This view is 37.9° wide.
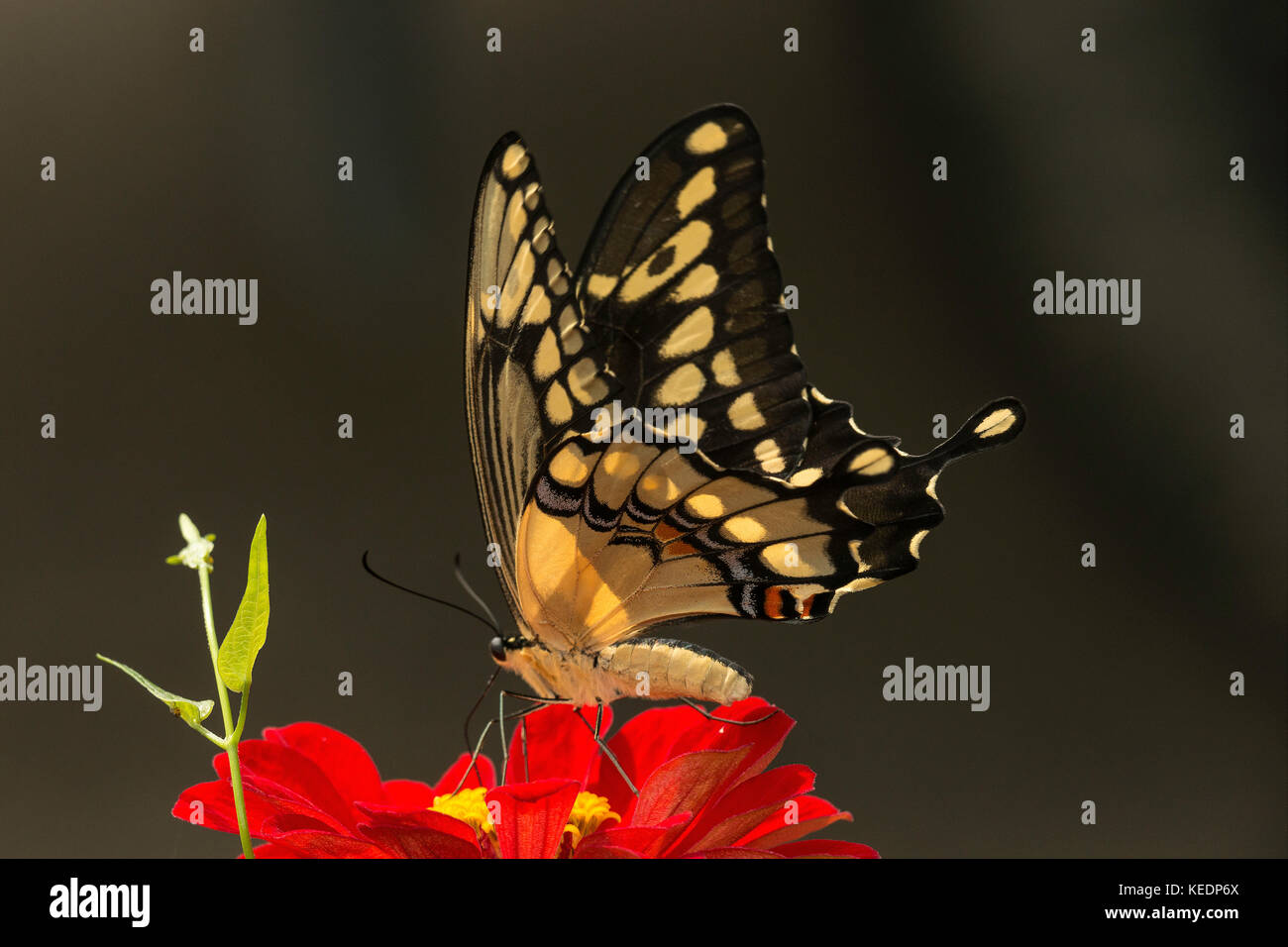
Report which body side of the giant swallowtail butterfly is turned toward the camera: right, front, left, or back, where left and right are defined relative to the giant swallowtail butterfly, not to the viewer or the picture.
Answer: left
